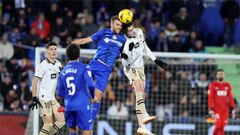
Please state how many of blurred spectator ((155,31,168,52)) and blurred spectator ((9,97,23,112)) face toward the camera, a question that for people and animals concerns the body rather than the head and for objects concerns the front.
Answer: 2

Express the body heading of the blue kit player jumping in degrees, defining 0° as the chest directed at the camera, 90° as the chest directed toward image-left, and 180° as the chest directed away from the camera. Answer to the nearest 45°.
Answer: approximately 315°

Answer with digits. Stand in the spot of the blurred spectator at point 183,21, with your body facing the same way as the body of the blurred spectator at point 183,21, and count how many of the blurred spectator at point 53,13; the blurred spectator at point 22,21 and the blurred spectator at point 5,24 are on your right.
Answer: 3

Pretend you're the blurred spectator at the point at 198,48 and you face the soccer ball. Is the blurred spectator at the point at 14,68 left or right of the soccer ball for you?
right
